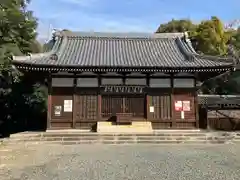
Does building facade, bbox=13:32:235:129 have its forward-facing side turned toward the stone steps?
yes

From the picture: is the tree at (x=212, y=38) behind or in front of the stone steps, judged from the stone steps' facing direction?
behind

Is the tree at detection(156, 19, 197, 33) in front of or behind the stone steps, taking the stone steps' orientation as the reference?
behind

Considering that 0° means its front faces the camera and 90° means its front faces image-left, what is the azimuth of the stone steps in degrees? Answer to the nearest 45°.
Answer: approximately 0°

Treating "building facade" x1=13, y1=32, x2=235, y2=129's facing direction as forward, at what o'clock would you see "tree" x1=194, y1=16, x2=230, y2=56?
The tree is roughly at 7 o'clock from the building facade.

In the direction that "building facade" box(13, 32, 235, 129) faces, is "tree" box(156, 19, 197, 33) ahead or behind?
behind

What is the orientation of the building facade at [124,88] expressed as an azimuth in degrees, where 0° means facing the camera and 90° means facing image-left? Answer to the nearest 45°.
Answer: approximately 0°

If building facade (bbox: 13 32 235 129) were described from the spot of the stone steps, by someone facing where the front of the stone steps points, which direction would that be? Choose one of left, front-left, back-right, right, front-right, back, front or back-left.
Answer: back

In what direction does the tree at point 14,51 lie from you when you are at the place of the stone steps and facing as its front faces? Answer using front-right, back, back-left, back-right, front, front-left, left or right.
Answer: back-right

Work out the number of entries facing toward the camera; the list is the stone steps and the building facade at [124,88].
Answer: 2
